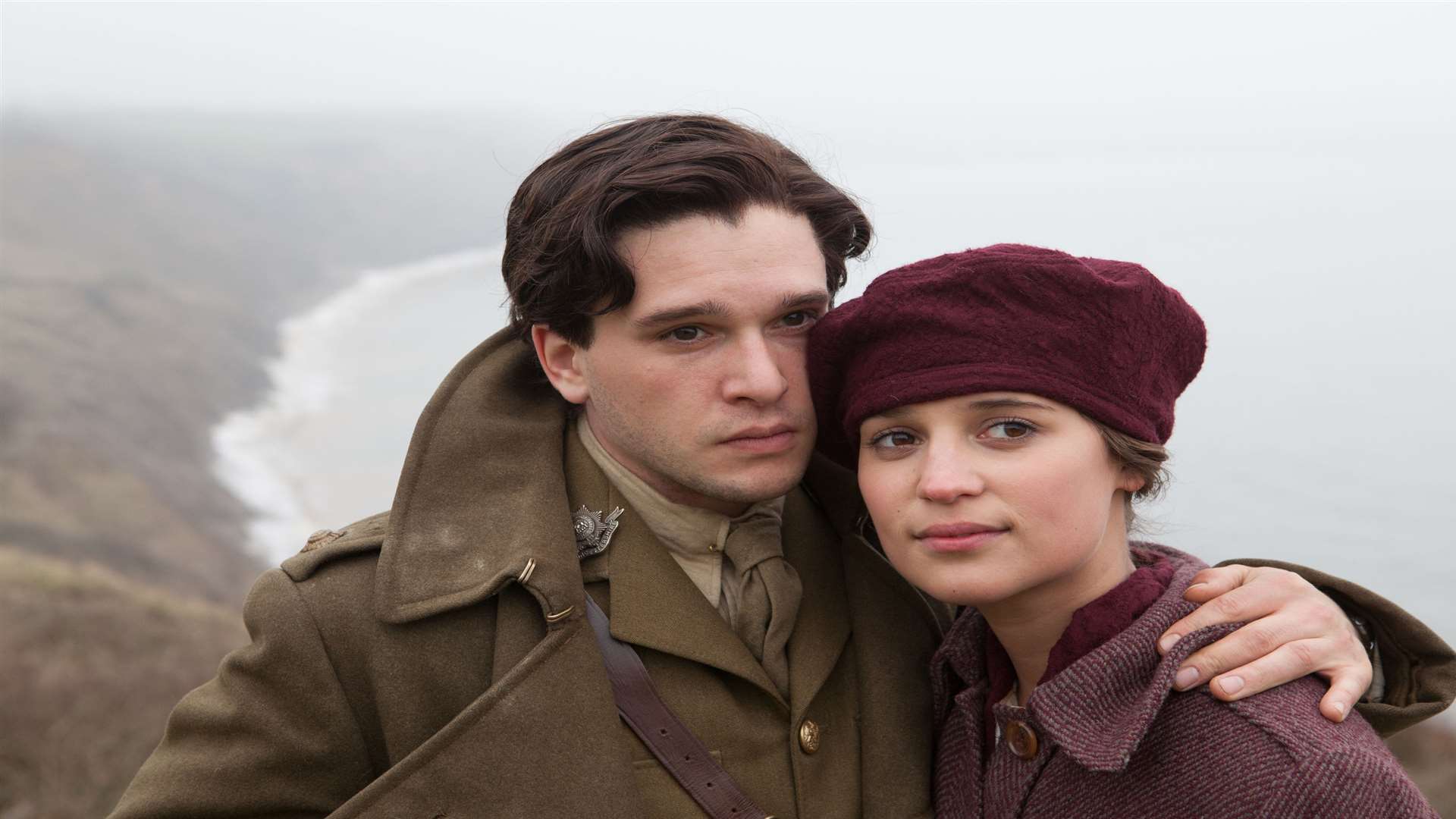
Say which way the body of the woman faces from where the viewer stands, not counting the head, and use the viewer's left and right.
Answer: facing the viewer and to the left of the viewer

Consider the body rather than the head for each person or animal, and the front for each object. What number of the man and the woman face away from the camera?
0

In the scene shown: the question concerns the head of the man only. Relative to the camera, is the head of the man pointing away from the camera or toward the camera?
toward the camera

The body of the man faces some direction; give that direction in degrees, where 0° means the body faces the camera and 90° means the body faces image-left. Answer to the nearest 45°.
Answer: approximately 315°

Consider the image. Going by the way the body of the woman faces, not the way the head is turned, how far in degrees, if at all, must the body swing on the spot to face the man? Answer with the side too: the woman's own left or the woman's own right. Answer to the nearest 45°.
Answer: approximately 45° to the woman's own right
